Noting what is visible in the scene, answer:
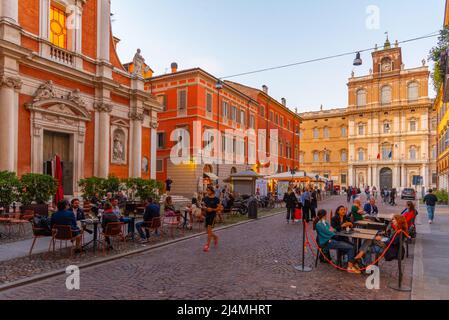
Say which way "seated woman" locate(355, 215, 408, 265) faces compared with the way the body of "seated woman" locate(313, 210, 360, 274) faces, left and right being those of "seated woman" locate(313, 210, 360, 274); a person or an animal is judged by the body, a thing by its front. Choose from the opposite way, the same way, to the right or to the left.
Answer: the opposite way

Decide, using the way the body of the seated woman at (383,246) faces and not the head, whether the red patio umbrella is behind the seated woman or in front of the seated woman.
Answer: in front

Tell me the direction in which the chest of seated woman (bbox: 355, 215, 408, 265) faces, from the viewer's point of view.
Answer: to the viewer's left

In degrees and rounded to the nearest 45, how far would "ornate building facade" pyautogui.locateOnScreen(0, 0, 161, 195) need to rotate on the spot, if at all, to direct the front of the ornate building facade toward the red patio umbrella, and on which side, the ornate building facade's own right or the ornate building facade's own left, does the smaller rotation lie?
approximately 45° to the ornate building facade's own right

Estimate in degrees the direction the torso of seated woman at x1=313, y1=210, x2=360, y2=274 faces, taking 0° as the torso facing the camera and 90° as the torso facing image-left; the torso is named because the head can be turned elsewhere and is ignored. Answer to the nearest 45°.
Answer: approximately 270°

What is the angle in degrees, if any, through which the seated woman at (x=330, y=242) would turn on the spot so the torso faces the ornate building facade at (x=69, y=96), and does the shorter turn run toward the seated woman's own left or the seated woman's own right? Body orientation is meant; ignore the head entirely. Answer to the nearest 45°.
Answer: approximately 135° to the seated woman's own left

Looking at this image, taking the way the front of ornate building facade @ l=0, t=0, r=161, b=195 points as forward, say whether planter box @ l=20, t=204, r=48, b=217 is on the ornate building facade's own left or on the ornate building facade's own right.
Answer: on the ornate building facade's own right

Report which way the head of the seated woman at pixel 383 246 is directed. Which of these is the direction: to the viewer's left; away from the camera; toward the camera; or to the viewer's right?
to the viewer's left
